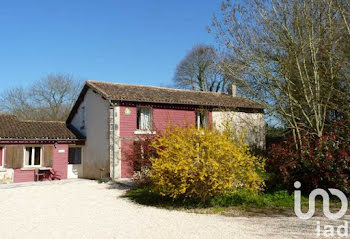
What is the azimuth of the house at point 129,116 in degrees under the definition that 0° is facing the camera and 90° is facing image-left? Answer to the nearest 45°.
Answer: approximately 315°

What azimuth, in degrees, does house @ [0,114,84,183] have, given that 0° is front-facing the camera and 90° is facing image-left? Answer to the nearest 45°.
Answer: approximately 0°

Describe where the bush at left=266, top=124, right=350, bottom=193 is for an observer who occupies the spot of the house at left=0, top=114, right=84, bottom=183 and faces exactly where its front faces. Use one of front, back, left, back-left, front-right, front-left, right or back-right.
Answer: front-left

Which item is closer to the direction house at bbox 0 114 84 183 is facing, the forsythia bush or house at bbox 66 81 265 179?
the forsythia bush

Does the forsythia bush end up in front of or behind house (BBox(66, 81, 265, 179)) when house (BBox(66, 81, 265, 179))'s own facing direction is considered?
in front

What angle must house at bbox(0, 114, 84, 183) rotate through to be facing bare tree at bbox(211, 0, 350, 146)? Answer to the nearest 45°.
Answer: approximately 45° to its left

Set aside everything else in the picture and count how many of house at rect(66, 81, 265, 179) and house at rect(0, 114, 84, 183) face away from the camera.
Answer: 0
